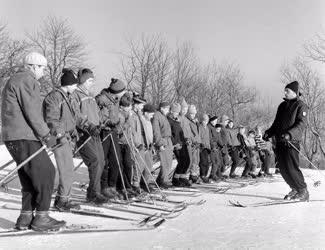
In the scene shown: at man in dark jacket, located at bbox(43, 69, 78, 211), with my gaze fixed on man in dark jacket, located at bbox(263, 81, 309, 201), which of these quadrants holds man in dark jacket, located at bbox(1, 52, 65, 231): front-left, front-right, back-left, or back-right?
back-right

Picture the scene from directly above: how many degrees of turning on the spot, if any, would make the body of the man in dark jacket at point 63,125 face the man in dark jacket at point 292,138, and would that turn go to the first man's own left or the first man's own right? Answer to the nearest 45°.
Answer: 0° — they already face them

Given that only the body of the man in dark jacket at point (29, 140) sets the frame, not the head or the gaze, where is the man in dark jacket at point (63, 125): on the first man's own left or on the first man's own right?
on the first man's own left

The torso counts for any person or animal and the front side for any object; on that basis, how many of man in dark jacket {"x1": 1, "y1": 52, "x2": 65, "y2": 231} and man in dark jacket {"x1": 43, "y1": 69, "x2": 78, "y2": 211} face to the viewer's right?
2

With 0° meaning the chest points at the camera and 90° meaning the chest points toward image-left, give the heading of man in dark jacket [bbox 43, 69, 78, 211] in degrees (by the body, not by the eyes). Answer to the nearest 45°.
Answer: approximately 270°

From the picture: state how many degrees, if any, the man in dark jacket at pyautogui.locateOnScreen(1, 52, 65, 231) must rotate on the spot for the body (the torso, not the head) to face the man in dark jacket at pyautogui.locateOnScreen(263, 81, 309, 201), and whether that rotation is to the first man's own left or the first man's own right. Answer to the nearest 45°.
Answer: approximately 45° to the first man's own left

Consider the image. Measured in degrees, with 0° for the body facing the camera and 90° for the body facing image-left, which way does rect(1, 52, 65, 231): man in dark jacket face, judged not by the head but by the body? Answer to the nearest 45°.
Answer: approximately 270°
